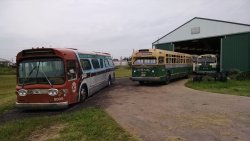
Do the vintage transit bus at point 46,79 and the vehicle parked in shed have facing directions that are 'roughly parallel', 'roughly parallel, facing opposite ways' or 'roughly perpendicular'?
roughly parallel

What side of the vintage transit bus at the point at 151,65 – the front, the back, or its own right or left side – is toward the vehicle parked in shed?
back

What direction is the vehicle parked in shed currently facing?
toward the camera

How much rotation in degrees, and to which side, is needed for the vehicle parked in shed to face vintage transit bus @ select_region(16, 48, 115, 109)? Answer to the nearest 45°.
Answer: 0° — it already faces it

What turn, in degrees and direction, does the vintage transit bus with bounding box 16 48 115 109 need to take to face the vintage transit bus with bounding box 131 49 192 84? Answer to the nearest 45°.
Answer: approximately 180°

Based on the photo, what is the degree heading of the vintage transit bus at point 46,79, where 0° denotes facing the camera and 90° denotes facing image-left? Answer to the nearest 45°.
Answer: approximately 45°

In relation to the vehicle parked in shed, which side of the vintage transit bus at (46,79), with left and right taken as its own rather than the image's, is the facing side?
back

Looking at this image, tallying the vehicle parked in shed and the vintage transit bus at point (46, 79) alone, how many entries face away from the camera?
0

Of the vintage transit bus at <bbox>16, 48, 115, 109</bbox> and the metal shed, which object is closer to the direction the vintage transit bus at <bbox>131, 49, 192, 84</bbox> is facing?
the vintage transit bus

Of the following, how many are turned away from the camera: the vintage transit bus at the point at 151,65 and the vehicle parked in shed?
0

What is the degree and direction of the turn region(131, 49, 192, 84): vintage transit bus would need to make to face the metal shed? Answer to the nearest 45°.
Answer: approximately 180°

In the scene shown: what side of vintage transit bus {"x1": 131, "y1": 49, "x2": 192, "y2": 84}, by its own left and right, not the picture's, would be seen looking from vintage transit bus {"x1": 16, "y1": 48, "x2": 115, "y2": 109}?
front

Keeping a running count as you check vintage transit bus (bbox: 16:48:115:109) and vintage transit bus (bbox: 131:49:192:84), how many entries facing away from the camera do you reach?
0

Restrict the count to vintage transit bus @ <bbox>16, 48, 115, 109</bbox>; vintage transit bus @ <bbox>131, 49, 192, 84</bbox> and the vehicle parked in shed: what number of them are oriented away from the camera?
0
